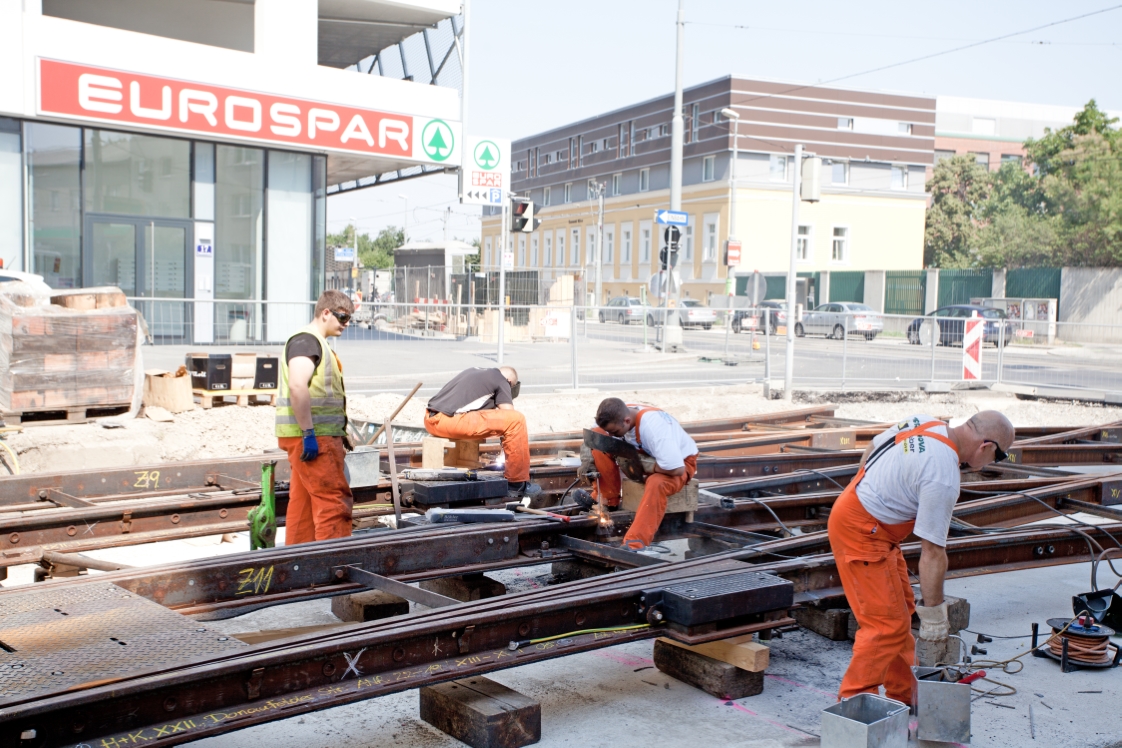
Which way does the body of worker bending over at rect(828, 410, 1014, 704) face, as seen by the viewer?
to the viewer's right

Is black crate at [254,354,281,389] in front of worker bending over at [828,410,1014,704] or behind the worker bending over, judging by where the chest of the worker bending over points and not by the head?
behind

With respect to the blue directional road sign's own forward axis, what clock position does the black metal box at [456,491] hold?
The black metal box is roughly at 12 o'clock from the blue directional road sign.

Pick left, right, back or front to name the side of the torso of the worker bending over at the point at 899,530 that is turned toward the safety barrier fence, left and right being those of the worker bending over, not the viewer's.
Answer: left

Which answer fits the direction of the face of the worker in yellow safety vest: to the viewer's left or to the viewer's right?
to the viewer's right

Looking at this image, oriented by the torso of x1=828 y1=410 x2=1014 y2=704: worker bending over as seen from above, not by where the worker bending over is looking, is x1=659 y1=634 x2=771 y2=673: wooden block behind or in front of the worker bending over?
behind

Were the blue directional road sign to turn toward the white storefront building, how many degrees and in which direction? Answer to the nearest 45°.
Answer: approximately 45° to its right

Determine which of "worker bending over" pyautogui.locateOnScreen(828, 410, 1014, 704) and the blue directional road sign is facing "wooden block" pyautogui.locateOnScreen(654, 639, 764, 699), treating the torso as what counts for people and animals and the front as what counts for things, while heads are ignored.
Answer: the blue directional road sign

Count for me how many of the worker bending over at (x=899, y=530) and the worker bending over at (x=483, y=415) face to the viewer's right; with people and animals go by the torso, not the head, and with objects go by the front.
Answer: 2
